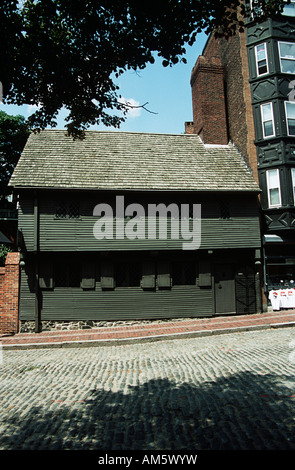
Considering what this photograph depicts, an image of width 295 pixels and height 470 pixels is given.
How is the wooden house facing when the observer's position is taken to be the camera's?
facing the viewer

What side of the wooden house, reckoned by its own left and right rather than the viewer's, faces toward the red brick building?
left

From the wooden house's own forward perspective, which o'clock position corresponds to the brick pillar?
The brick pillar is roughly at 3 o'clock from the wooden house.
